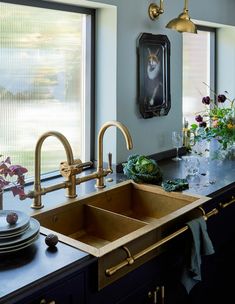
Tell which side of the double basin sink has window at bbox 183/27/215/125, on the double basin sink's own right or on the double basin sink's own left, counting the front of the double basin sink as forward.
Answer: on the double basin sink's own left

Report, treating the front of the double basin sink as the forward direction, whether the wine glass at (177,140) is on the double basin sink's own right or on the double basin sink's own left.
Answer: on the double basin sink's own left

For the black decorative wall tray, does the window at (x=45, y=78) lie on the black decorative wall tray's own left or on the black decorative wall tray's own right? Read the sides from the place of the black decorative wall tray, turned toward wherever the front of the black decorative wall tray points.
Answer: on the black decorative wall tray's own right
